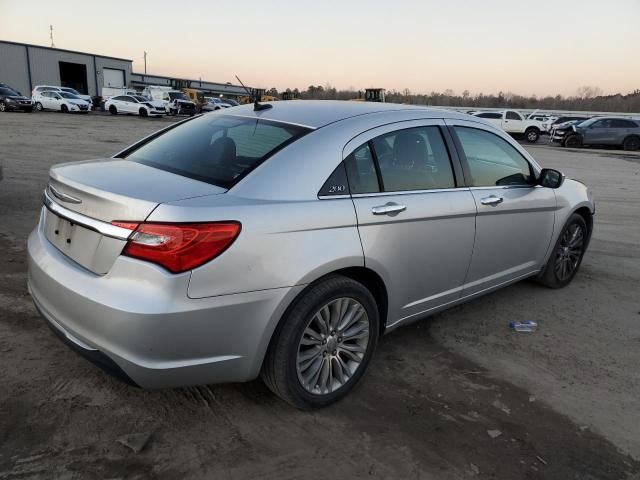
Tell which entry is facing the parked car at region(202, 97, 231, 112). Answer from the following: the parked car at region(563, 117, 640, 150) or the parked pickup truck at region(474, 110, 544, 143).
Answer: the parked car at region(563, 117, 640, 150)

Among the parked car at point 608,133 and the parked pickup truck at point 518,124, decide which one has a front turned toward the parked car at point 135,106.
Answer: the parked car at point 608,133

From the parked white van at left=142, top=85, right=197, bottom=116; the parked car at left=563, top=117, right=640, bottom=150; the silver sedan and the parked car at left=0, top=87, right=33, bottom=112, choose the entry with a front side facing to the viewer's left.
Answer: the parked car at left=563, top=117, right=640, bottom=150

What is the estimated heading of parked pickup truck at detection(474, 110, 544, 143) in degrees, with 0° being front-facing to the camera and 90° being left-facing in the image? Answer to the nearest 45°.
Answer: approximately 270°

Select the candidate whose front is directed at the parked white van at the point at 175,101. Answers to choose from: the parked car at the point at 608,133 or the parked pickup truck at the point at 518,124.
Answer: the parked car at the point at 608,133

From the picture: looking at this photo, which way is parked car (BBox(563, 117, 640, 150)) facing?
to the viewer's left

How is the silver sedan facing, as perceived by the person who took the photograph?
facing away from the viewer and to the right of the viewer

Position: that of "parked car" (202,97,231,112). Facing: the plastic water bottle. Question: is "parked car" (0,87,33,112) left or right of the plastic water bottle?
right

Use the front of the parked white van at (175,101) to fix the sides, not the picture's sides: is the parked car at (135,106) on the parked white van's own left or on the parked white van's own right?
on the parked white van's own right

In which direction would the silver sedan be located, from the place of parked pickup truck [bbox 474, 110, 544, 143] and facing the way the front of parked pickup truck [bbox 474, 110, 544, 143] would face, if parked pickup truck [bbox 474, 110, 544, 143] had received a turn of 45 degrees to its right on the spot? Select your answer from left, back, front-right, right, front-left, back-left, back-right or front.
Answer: front-right
